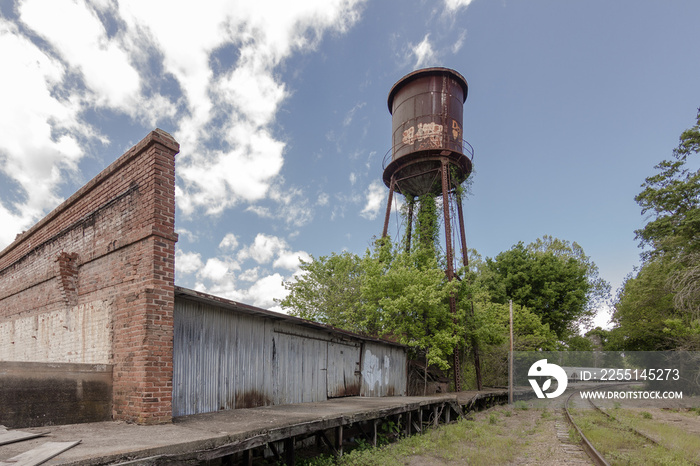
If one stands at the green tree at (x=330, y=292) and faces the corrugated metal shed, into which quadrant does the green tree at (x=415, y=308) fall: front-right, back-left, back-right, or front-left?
front-left

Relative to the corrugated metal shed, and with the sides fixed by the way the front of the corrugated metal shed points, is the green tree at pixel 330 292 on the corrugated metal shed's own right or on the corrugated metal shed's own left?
on the corrugated metal shed's own left

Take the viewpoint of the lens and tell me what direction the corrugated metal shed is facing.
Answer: facing the viewer and to the right of the viewer

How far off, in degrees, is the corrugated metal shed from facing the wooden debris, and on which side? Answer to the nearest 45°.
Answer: approximately 45° to its right

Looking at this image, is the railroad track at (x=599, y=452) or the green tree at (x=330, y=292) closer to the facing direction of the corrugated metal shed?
the railroad track

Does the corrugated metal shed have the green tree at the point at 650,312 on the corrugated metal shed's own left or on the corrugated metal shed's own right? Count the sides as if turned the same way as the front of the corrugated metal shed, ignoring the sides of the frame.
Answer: on the corrugated metal shed's own left

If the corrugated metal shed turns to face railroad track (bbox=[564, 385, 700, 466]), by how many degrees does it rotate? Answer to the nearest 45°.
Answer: approximately 45° to its left
